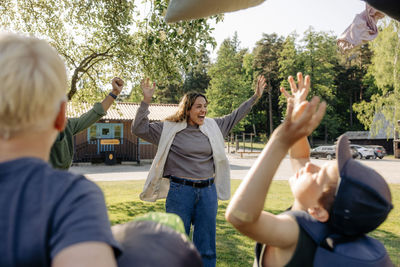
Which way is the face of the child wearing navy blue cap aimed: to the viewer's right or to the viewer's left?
to the viewer's left

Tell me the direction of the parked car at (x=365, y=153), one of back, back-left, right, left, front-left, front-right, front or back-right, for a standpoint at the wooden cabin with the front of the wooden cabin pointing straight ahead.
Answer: left

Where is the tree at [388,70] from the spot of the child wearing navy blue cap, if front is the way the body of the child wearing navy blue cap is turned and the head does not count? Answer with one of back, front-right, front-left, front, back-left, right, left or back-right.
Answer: right

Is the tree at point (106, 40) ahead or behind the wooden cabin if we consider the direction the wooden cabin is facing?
ahead

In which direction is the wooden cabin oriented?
toward the camera

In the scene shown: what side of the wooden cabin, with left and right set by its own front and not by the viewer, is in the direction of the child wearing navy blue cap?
front

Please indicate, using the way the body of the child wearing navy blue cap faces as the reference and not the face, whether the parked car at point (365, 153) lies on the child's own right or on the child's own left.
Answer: on the child's own right

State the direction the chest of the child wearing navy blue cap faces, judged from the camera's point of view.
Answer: to the viewer's left

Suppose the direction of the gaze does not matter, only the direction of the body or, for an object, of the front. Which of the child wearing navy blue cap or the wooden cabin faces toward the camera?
the wooden cabin

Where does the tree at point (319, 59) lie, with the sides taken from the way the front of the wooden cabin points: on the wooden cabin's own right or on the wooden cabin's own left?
on the wooden cabin's own left

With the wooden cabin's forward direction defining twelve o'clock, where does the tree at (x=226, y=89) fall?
The tree is roughly at 7 o'clock from the wooden cabin.

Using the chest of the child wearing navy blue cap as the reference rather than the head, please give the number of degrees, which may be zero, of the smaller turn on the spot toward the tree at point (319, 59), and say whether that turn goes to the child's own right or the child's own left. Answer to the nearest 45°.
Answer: approximately 90° to the child's own right

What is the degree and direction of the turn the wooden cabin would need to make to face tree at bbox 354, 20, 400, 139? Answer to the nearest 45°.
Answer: approximately 90° to its left
